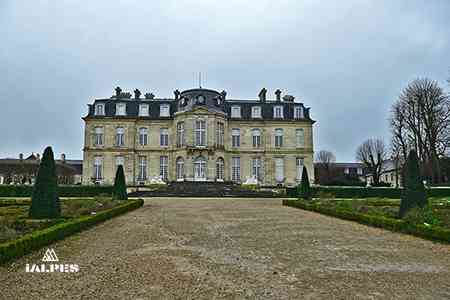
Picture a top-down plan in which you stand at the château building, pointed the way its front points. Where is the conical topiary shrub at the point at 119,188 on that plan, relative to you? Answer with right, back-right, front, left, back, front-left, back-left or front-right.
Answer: front

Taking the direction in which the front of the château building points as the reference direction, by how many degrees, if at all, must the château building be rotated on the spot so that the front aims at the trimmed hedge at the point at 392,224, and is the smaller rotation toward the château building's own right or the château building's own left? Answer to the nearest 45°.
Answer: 0° — it already faces it

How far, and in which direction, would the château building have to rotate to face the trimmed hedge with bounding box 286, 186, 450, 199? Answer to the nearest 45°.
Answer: approximately 45° to its left

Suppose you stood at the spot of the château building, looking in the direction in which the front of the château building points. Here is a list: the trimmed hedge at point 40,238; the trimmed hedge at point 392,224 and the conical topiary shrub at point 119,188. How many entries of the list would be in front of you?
3

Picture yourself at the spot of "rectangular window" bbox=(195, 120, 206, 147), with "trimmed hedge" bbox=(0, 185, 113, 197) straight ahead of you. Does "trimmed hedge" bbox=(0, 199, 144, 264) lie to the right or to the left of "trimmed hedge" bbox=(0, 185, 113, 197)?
left

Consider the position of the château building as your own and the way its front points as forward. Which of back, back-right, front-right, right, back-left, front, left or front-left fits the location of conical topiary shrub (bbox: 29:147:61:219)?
front

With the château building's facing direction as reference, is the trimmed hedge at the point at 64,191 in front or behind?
in front

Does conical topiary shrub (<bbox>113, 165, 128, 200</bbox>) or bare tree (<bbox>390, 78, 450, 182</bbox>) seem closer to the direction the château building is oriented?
the conical topiary shrub

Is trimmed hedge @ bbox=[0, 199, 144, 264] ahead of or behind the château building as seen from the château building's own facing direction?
ahead

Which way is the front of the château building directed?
toward the camera

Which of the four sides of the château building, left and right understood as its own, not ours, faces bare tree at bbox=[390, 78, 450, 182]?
left
